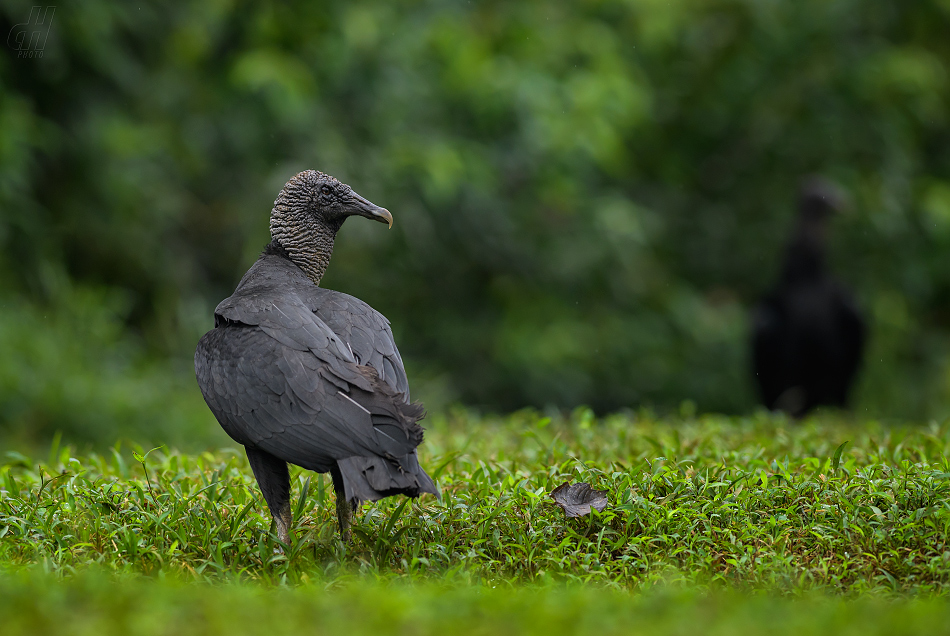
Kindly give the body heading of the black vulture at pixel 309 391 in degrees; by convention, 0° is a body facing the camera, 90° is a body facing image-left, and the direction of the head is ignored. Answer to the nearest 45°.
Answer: approximately 135°

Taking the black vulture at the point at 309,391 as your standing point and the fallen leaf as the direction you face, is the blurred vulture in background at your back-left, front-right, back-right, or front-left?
front-left

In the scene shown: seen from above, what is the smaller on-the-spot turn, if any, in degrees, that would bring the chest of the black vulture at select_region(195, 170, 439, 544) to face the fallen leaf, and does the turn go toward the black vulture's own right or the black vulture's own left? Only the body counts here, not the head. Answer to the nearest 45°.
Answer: approximately 135° to the black vulture's own right

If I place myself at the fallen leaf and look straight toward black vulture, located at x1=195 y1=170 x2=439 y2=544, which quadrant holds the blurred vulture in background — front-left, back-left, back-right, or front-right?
back-right

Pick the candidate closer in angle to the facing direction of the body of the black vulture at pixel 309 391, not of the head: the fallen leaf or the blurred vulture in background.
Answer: the blurred vulture in background

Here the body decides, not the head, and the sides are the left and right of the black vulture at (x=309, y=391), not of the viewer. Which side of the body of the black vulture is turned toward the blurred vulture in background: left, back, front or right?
right

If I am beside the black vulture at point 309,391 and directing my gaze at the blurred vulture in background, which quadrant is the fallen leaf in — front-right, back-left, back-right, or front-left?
front-right
